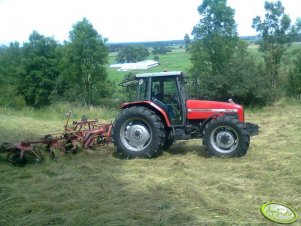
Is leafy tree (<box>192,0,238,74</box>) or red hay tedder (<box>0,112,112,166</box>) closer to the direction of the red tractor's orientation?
the leafy tree

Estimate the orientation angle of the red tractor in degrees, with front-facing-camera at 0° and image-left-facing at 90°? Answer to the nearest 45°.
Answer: approximately 270°

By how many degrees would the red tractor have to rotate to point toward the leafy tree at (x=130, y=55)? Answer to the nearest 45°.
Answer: approximately 90° to its left

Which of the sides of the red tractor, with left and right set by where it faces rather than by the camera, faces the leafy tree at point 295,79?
left

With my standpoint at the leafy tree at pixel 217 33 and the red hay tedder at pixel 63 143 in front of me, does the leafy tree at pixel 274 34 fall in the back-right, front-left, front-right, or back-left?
back-left

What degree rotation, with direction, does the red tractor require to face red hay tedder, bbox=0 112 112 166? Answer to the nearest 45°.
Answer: approximately 180°

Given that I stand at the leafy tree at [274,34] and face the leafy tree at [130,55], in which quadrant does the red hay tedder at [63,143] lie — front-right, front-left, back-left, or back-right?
back-left

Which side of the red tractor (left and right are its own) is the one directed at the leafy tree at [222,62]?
left

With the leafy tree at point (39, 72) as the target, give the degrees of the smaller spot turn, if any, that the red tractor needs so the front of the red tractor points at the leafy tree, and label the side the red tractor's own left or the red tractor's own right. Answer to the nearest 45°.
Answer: approximately 135° to the red tractor's own left

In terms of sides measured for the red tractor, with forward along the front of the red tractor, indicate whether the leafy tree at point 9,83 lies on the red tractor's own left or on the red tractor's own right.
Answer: on the red tractor's own left

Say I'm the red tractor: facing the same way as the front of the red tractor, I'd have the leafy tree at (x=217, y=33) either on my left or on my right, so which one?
on my left

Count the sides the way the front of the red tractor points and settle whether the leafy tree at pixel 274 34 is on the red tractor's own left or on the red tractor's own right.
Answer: on the red tractor's own left
